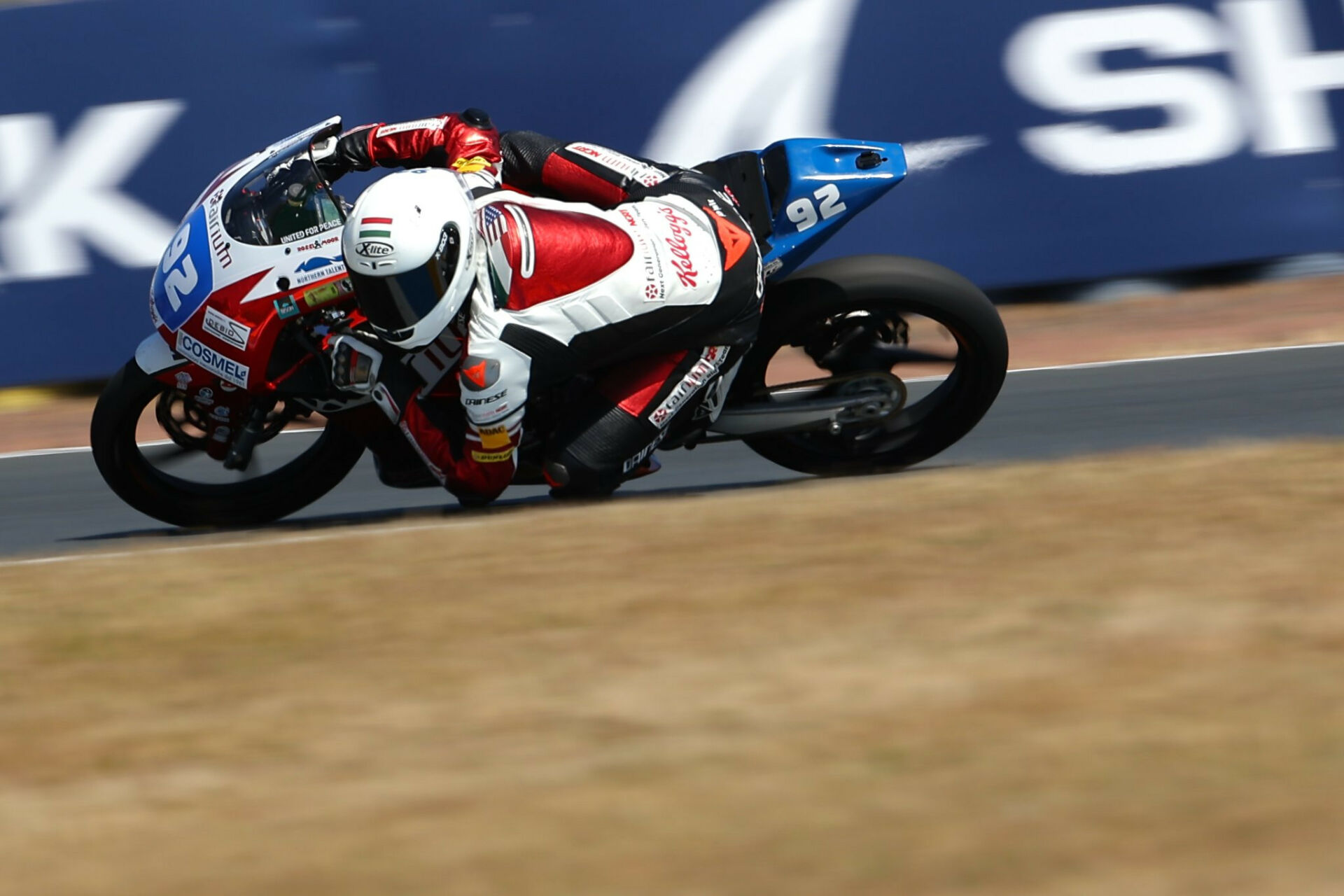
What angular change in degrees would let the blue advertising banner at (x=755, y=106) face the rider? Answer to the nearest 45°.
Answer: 0° — it already faces them

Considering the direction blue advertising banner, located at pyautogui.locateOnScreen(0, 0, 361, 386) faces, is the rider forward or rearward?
forward

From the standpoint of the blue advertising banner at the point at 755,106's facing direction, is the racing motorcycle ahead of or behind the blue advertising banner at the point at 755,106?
ahead

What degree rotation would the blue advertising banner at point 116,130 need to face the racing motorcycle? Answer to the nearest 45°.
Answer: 0° — it already faces it

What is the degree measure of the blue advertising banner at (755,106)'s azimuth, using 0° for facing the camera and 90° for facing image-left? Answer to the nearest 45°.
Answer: approximately 0°
